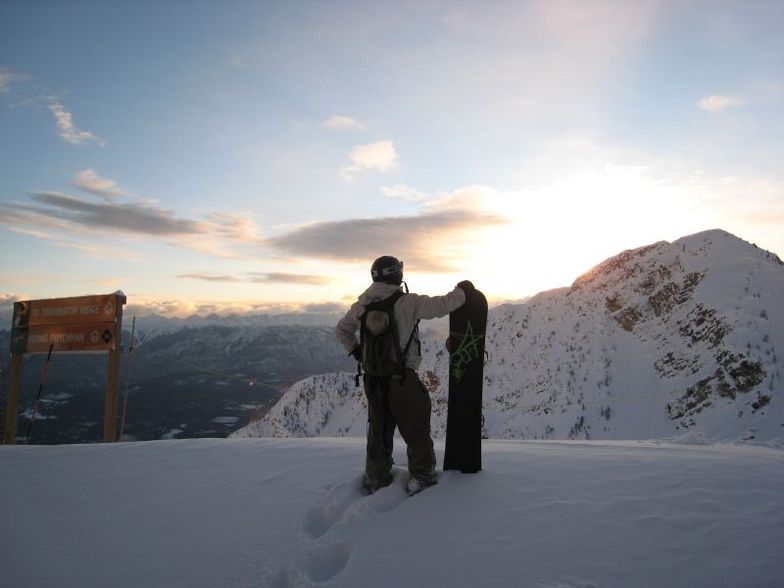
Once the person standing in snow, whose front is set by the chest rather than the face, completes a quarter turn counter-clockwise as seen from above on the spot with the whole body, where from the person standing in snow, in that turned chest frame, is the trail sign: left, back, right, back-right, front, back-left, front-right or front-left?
front

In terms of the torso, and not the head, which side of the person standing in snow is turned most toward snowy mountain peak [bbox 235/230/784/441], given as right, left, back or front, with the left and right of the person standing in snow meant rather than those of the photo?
front

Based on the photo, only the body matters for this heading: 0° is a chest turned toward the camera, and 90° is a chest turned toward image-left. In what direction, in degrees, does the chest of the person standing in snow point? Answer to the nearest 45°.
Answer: approximately 225°
